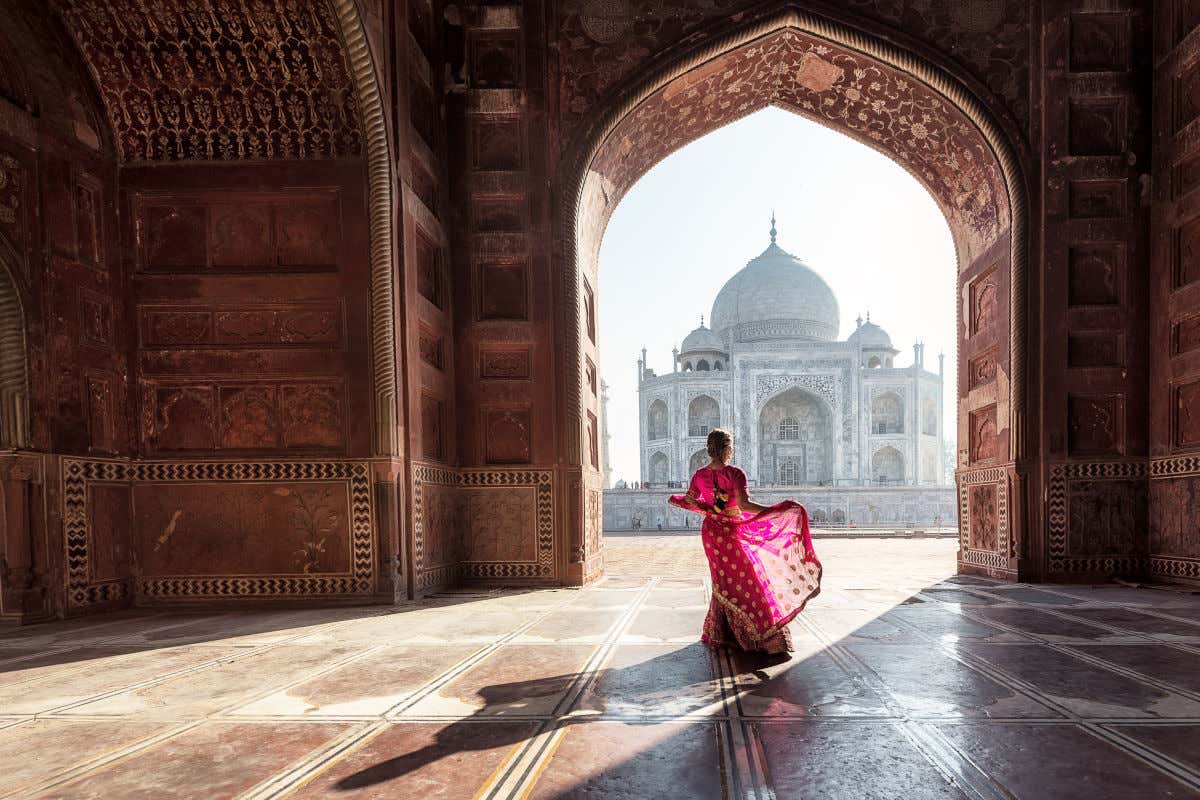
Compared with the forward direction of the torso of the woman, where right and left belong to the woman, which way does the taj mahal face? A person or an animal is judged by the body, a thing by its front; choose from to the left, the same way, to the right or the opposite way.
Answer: the opposite way

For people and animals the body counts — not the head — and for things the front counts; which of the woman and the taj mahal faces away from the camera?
the woman

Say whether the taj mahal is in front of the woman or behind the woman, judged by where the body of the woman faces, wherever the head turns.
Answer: in front

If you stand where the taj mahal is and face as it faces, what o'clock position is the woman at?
The woman is roughly at 12 o'clock from the taj mahal.

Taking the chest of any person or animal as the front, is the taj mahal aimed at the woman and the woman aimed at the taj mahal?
yes

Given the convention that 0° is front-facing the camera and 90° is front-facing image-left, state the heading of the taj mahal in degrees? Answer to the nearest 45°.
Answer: approximately 0°

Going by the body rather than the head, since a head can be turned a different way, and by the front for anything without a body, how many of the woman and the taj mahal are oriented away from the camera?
1

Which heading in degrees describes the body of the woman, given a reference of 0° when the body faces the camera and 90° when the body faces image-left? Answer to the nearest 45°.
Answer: approximately 180°
